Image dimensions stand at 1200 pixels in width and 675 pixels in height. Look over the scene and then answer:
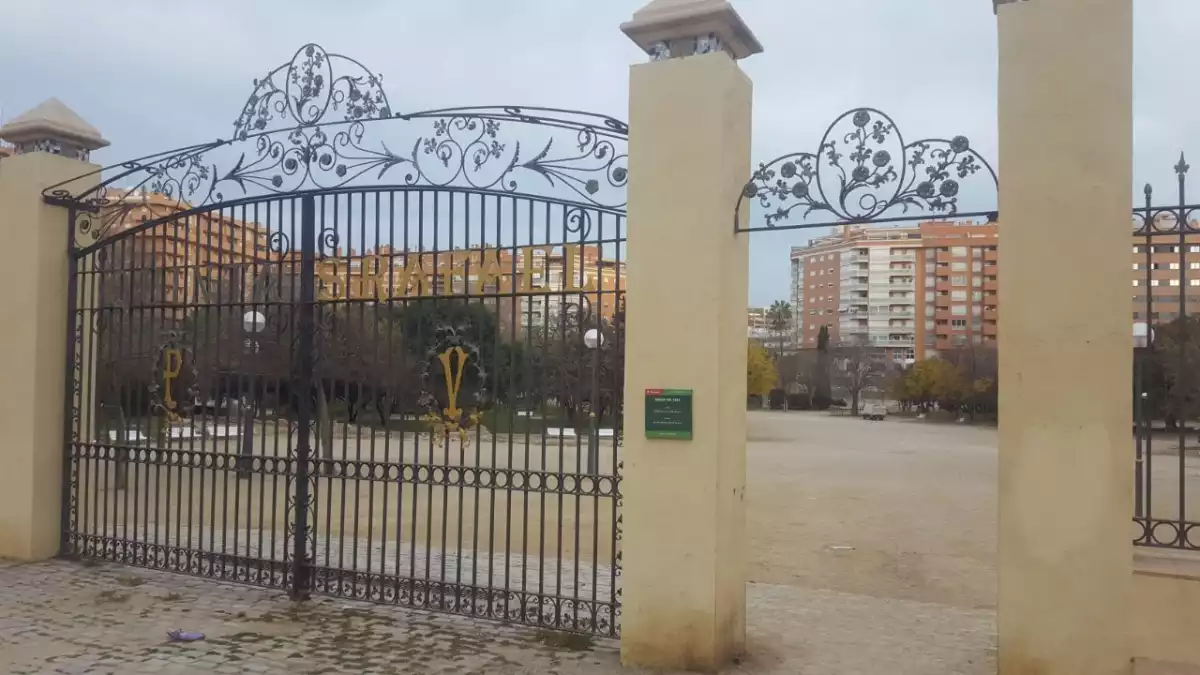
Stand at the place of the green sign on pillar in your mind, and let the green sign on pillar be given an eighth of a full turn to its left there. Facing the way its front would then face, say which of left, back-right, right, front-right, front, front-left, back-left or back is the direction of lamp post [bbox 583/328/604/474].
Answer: back

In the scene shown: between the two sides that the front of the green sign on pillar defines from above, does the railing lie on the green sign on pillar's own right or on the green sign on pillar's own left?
on the green sign on pillar's own left

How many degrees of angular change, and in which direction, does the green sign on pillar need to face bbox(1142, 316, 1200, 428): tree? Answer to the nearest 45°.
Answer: approximately 90° to its left

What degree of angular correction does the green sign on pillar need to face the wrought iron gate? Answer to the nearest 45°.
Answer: approximately 135° to its right

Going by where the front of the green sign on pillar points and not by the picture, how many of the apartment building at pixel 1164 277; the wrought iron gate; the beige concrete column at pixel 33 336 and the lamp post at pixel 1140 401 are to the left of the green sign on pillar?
2

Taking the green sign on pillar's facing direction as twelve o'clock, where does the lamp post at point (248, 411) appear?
The lamp post is roughly at 4 o'clock from the green sign on pillar.

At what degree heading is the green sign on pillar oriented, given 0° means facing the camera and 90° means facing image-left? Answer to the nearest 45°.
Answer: approximately 0°

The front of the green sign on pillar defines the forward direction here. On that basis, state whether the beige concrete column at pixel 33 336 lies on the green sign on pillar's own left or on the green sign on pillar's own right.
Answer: on the green sign on pillar's own right
